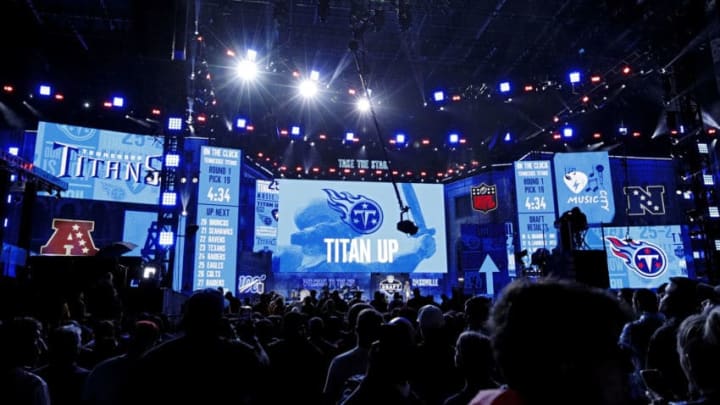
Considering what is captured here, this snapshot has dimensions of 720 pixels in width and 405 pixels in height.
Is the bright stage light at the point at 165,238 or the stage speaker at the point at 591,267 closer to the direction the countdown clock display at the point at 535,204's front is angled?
the stage speaker

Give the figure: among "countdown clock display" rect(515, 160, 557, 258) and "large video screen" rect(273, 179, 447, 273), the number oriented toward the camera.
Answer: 2

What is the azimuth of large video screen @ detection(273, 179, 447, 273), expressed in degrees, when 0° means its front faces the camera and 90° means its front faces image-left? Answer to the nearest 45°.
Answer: approximately 0°

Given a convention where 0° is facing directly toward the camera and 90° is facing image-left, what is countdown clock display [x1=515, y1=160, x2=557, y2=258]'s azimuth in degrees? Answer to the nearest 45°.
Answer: approximately 0°

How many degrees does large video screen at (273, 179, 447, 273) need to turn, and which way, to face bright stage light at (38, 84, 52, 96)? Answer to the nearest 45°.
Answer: approximately 45° to its right

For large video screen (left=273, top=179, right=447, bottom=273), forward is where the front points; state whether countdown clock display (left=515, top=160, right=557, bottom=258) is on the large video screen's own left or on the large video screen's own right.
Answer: on the large video screen's own left
